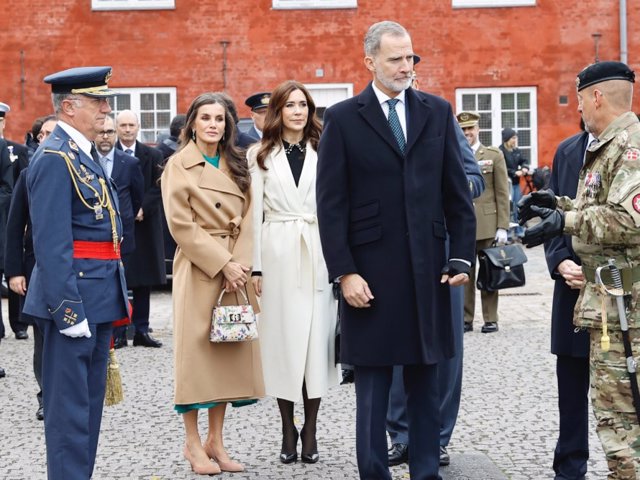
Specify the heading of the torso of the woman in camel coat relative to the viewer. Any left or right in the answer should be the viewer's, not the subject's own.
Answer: facing the viewer and to the right of the viewer

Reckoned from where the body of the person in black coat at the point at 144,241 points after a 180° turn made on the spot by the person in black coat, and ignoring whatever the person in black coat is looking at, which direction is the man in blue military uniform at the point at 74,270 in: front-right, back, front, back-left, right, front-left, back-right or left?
back

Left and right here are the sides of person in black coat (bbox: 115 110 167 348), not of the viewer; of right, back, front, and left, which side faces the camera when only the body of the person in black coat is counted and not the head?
front

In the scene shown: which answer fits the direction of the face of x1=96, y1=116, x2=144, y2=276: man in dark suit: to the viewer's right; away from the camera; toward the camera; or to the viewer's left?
toward the camera

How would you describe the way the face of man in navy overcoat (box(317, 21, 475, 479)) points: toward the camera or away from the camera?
toward the camera

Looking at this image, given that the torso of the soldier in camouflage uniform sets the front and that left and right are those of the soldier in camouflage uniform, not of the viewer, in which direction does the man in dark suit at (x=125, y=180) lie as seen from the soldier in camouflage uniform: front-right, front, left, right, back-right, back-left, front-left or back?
front-right

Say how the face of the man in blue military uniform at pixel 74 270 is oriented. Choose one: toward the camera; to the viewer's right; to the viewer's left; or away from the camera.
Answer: to the viewer's right

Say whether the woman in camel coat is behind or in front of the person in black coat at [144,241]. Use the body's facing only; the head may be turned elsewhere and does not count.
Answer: in front

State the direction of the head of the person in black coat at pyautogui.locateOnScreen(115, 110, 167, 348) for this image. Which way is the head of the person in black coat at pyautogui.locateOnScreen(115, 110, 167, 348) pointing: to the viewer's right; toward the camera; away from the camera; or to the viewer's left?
toward the camera

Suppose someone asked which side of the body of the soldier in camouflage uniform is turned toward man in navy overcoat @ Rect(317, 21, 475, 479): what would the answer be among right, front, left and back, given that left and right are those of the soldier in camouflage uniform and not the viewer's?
front

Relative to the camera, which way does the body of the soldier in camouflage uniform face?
to the viewer's left

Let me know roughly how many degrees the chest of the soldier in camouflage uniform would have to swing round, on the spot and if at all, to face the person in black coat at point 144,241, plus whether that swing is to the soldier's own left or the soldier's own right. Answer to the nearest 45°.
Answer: approximately 45° to the soldier's own right

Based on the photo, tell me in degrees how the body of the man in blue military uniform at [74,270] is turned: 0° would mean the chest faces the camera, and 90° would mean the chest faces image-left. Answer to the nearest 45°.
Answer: approximately 270°

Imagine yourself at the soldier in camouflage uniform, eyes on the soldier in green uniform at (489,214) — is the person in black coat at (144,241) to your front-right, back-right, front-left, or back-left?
front-left

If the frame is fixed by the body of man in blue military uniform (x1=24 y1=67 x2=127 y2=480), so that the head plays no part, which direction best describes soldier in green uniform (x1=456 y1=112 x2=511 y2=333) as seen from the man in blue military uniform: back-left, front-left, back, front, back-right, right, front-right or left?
front-left
